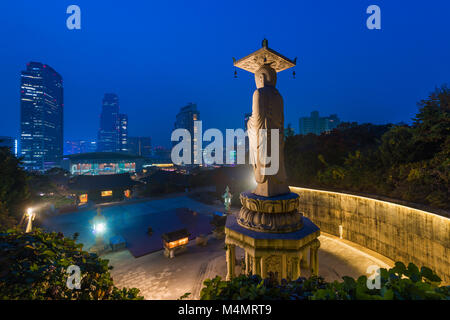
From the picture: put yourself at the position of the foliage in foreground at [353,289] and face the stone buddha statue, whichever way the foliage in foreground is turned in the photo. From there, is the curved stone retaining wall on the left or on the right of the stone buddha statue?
right

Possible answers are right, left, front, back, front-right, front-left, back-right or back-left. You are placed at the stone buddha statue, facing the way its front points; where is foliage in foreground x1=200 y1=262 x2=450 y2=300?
back-left

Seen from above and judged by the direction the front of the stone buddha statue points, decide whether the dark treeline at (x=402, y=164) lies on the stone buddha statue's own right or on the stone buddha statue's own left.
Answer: on the stone buddha statue's own right

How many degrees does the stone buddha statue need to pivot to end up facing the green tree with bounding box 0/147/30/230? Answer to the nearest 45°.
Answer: approximately 45° to its left

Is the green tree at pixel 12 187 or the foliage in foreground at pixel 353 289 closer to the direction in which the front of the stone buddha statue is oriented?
the green tree

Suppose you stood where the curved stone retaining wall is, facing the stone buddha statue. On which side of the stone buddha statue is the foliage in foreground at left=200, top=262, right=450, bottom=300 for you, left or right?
left

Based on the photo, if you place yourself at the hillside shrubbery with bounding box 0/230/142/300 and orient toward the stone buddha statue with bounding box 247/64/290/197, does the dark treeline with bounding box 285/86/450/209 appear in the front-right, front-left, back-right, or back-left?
front-right

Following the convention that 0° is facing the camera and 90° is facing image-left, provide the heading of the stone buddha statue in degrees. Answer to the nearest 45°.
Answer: approximately 135°
